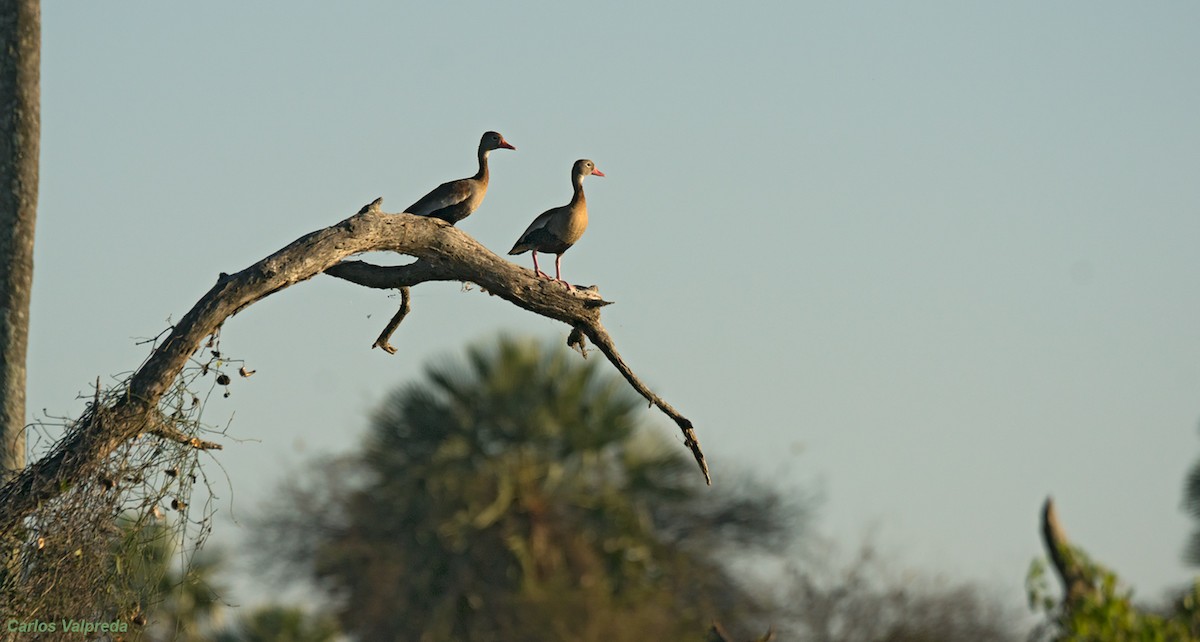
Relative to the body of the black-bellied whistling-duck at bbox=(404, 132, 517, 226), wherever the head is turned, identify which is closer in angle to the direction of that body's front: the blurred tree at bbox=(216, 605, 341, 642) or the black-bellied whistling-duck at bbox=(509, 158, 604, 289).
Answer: the black-bellied whistling-duck

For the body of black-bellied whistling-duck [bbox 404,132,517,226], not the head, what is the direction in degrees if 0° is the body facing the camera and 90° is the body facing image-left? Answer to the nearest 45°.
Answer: approximately 270°

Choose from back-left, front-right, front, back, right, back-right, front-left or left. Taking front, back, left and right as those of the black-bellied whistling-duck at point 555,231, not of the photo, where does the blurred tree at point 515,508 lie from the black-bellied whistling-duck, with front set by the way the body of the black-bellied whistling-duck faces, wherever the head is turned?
left

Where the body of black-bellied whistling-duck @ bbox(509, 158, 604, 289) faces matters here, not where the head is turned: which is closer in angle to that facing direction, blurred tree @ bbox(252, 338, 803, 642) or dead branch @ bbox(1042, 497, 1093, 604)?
the dead branch

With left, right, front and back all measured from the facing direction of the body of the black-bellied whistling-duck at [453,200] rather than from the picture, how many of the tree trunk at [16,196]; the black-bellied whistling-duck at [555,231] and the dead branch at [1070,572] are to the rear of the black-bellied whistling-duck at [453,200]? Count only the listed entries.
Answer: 1

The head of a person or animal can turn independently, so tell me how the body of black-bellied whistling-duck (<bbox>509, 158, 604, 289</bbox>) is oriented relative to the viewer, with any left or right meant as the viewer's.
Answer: facing to the right of the viewer

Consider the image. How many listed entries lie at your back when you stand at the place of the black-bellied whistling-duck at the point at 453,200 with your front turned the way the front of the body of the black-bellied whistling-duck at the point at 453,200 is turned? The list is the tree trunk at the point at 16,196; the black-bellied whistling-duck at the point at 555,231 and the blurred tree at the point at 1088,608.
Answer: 1

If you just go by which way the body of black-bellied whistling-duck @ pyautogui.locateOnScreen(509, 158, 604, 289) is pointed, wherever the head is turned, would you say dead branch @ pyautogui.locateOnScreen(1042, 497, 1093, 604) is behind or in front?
in front

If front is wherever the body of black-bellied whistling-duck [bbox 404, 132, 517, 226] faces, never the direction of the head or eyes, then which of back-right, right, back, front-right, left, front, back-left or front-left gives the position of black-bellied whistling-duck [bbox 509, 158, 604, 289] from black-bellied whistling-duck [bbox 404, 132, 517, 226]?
front-left

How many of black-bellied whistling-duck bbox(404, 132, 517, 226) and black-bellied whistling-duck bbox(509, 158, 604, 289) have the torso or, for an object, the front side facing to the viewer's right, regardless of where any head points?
2

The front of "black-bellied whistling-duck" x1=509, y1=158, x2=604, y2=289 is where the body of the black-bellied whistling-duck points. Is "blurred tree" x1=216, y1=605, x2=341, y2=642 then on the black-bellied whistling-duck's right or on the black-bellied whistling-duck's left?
on the black-bellied whistling-duck's left
